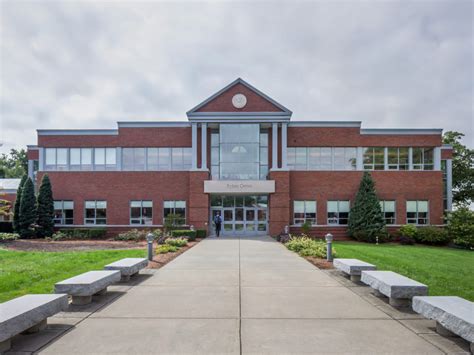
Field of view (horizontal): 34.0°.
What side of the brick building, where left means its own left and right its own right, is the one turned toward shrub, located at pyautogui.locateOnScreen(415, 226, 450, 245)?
left

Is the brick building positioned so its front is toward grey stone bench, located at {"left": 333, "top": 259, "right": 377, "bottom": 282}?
yes

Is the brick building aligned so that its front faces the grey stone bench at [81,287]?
yes

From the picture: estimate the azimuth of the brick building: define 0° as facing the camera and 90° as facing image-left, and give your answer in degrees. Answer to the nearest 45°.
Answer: approximately 0°

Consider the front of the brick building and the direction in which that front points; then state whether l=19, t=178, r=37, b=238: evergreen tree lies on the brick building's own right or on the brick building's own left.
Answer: on the brick building's own right
